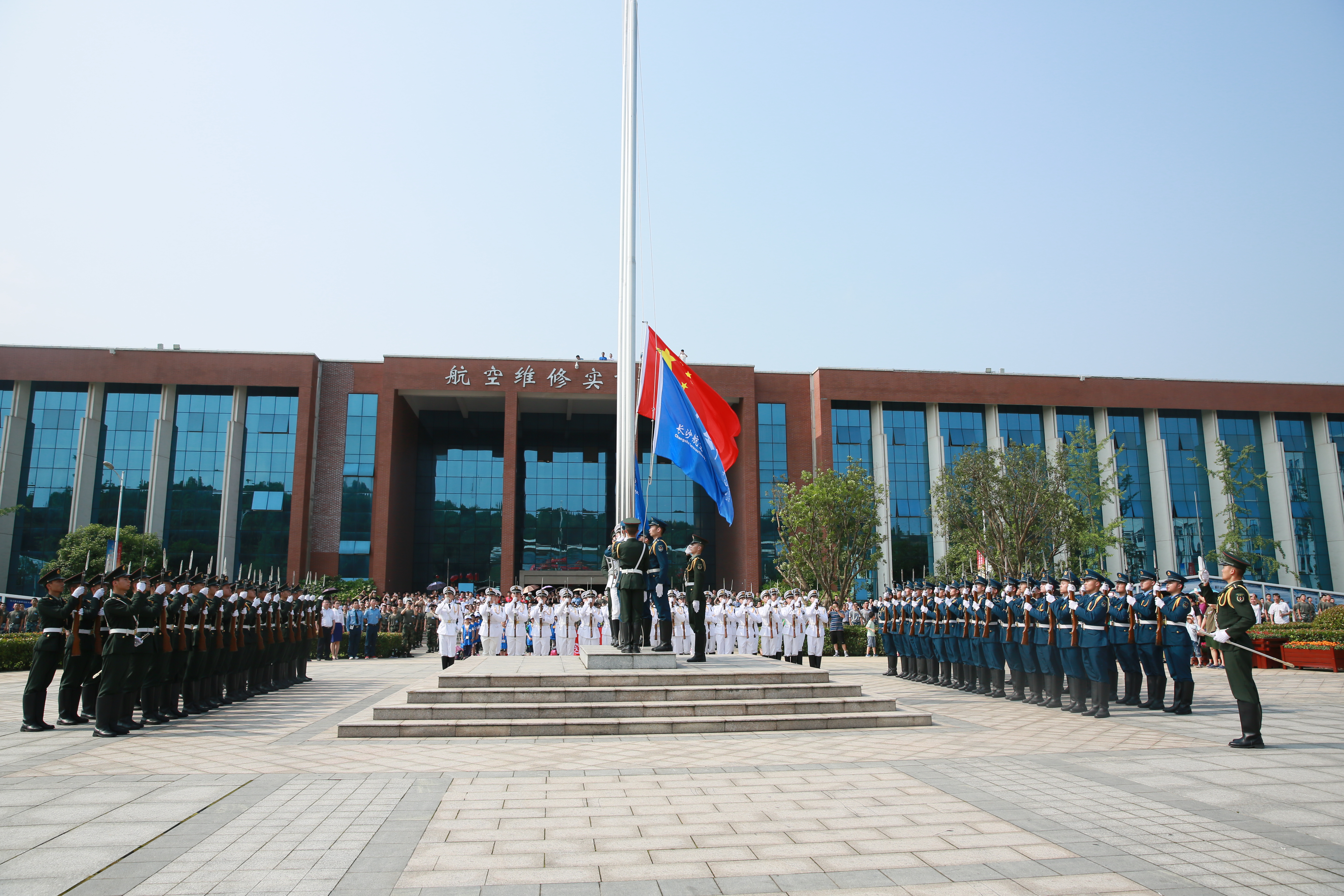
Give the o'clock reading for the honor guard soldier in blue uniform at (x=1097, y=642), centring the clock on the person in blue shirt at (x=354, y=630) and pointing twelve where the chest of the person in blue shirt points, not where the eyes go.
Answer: The honor guard soldier in blue uniform is roughly at 11 o'clock from the person in blue shirt.

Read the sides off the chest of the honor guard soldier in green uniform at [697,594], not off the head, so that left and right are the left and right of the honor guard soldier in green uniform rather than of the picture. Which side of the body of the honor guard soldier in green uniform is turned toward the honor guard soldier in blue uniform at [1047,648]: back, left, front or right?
back

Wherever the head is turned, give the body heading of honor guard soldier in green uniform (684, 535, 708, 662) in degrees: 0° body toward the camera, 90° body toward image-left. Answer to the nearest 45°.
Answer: approximately 90°

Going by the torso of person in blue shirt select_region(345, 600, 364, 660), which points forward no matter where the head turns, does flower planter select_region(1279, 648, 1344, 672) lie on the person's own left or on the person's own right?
on the person's own left

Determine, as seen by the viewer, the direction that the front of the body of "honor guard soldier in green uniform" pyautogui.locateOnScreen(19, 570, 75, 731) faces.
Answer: to the viewer's right

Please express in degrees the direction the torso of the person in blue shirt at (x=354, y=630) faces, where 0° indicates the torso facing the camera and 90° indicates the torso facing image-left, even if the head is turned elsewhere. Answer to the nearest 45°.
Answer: approximately 0°

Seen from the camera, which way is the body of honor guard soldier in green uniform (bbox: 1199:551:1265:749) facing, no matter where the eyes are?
to the viewer's left

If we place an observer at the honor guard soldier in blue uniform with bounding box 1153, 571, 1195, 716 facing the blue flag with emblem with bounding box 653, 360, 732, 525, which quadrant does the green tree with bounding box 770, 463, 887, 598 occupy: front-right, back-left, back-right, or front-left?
front-right

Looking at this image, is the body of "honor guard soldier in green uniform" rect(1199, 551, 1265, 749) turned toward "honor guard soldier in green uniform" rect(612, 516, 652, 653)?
yes

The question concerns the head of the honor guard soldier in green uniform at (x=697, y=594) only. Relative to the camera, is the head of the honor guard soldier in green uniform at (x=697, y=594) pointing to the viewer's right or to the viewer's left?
to the viewer's left

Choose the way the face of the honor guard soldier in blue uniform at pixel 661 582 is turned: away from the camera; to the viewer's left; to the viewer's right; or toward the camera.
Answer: to the viewer's left

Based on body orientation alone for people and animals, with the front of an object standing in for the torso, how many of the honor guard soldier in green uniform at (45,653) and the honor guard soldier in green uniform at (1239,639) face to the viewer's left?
1

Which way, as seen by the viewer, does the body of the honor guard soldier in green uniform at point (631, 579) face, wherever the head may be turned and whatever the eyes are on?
away from the camera
